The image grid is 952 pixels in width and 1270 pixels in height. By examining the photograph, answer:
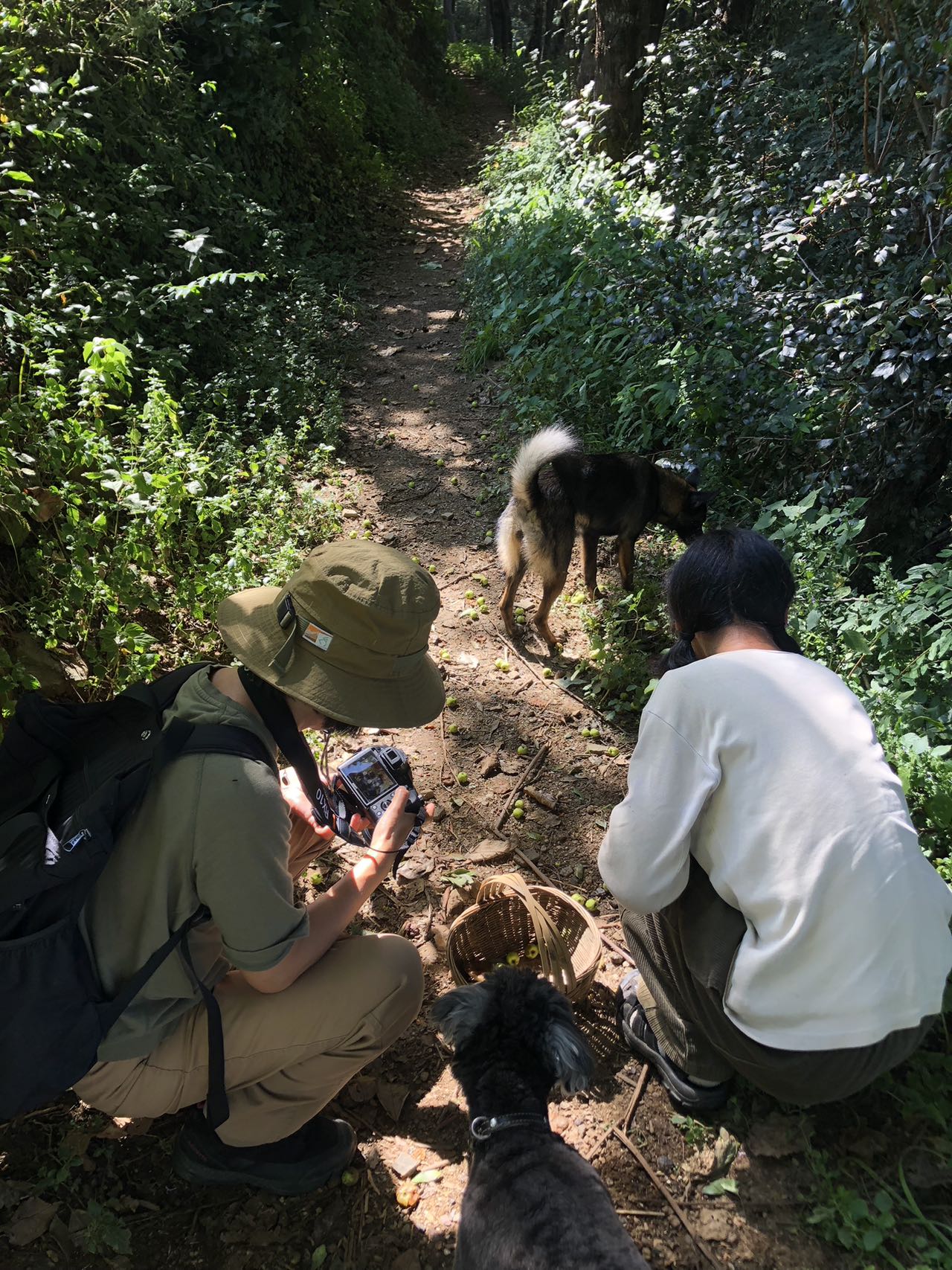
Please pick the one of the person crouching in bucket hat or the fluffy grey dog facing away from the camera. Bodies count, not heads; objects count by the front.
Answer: the fluffy grey dog

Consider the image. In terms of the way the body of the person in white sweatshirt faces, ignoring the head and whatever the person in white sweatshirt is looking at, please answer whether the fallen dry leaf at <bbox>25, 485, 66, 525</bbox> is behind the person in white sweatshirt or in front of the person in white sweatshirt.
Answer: in front

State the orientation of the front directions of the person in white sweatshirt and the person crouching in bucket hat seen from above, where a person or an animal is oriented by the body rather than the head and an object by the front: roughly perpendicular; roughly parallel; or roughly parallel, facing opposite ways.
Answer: roughly perpendicular

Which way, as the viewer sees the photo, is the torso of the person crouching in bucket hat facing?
to the viewer's right

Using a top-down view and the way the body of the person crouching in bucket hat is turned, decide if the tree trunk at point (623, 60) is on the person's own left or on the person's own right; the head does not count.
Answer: on the person's own left

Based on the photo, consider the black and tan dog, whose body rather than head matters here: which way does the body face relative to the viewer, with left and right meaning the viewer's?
facing away from the viewer and to the right of the viewer

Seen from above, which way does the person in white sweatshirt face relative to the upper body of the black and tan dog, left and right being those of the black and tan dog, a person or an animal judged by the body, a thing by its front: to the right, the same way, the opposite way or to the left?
to the left

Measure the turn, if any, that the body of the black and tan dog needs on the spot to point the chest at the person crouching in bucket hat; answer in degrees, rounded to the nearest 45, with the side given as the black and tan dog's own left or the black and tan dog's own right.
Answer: approximately 135° to the black and tan dog's own right

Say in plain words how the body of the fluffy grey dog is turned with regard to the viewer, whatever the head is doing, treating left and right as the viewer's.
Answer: facing away from the viewer

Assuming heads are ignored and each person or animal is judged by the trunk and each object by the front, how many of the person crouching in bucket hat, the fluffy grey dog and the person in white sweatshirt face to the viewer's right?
1

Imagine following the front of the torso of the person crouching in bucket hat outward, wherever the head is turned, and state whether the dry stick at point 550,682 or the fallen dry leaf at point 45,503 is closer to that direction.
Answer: the dry stick

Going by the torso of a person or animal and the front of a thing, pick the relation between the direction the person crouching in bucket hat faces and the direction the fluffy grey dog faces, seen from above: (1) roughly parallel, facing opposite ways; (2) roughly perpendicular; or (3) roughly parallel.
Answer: roughly perpendicular
